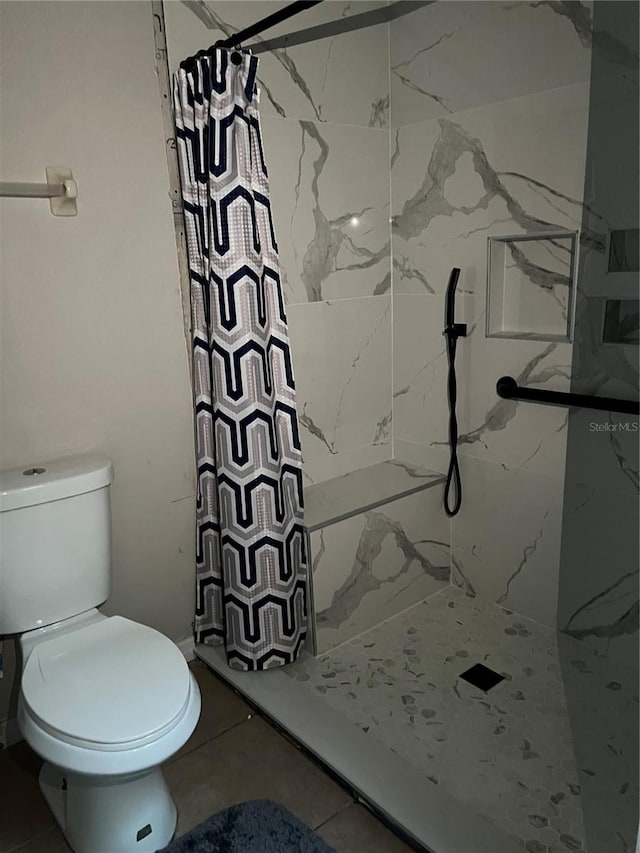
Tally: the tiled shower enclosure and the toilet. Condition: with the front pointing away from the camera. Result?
0

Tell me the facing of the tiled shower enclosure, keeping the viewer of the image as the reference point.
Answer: facing the viewer and to the left of the viewer

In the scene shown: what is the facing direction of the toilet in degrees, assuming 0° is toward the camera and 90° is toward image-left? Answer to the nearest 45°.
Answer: approximately 315°
